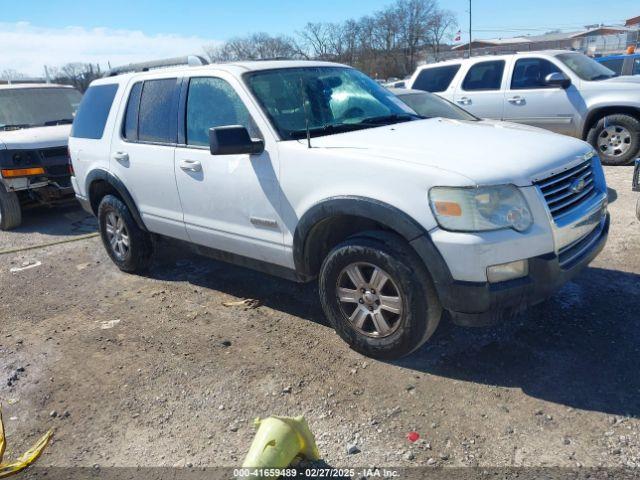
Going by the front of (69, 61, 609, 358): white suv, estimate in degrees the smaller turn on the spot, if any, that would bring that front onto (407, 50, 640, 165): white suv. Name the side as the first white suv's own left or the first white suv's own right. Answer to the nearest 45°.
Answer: approximately 90° to the first white suv's own left

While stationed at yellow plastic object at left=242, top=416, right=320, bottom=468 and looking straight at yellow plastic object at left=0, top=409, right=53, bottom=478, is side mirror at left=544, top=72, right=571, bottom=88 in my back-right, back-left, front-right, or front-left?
back-right

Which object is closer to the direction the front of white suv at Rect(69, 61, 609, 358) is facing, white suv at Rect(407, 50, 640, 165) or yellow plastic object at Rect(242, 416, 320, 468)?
the yellow plastic object

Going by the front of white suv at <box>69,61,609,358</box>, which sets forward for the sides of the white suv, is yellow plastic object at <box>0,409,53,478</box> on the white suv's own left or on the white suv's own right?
on the white suv's own right

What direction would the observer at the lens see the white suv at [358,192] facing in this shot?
facing the viewer and to the right of the viewer

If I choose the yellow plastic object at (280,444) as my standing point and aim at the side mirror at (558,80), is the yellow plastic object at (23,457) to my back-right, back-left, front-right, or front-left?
back-left

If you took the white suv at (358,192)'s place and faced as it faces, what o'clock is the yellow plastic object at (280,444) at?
The yellow plastic object is roughly at 2 o'clock from the white suv.

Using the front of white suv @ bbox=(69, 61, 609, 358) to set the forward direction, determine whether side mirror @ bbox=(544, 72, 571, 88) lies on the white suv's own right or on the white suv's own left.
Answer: on the white suv's own left
